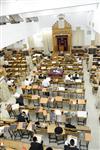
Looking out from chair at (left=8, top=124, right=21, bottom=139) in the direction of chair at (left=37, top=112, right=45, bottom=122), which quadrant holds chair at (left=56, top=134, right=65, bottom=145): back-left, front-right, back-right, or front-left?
front-right

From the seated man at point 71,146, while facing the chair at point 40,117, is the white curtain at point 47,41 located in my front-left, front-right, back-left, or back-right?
front-right
